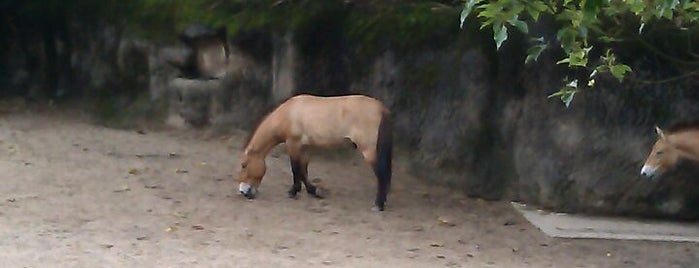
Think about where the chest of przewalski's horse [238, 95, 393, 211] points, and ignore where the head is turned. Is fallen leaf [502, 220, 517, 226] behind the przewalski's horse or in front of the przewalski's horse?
behind

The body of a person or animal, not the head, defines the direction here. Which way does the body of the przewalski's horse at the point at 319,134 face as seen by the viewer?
to the viewer's left

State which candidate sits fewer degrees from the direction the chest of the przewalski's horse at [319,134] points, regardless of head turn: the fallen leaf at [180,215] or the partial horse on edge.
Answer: the fallen leaf

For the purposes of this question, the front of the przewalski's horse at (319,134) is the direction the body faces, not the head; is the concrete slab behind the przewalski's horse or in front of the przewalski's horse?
behind

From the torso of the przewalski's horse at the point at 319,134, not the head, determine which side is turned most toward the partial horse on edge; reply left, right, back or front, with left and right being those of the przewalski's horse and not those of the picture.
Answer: back

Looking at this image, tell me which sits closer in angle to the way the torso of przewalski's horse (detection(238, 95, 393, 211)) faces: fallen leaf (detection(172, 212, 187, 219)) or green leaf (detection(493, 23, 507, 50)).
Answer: the fallen leaf

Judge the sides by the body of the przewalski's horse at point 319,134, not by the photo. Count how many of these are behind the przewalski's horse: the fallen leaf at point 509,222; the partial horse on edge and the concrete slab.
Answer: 3

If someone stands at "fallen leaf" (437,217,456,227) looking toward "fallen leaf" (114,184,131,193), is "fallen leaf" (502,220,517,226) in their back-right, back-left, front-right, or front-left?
back-right

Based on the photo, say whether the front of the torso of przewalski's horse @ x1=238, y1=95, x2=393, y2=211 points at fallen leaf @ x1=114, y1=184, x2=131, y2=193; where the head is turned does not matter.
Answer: yes
